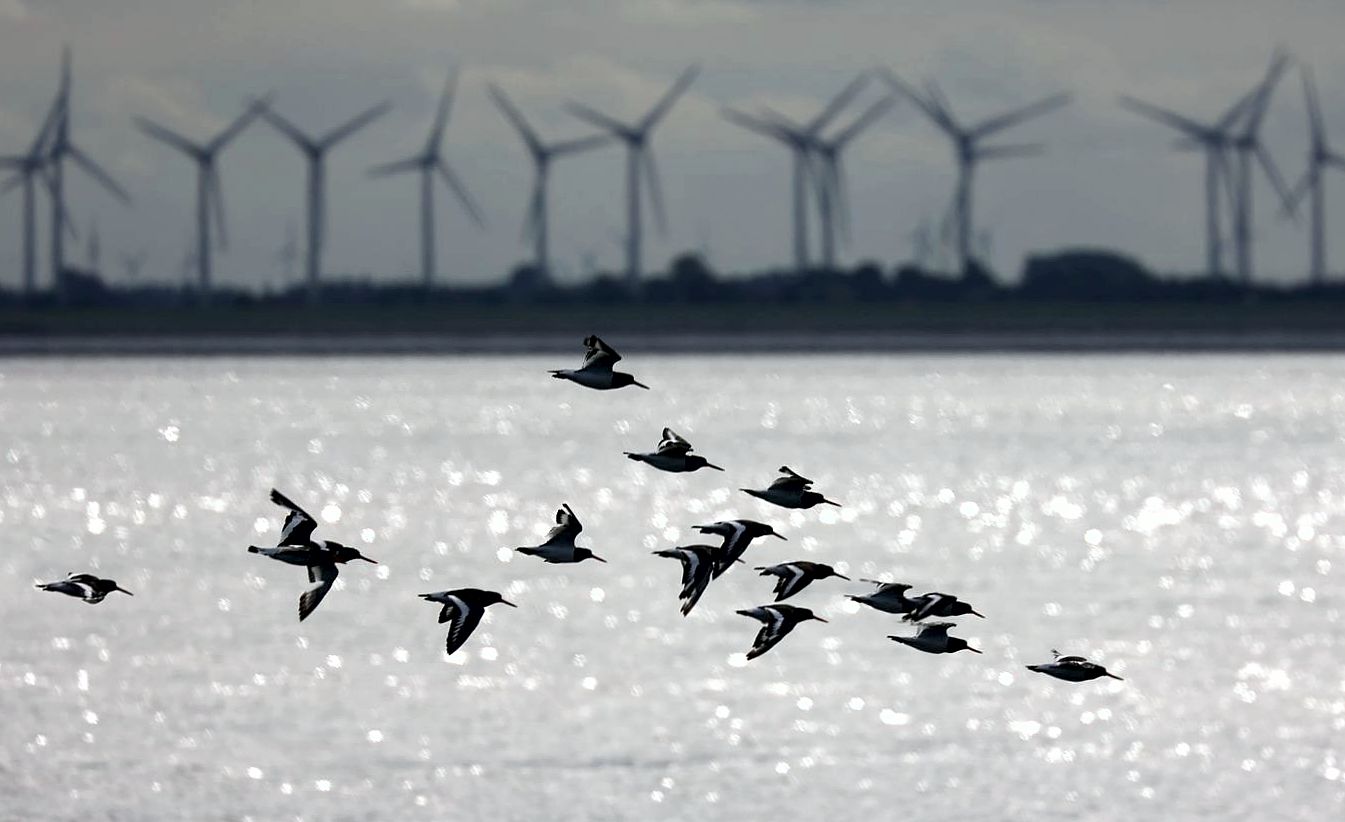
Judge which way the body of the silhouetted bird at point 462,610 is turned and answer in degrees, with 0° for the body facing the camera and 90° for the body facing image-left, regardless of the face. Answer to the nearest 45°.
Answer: approximately 270°

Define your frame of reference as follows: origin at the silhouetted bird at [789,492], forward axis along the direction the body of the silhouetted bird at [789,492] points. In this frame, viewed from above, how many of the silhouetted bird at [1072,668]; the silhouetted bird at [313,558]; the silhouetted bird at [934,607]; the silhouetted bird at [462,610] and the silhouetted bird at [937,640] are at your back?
2

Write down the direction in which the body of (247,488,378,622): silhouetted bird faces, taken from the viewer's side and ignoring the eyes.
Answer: to the viewer's right

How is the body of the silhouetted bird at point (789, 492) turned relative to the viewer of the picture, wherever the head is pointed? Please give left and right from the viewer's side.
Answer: facing to the right of the viewer

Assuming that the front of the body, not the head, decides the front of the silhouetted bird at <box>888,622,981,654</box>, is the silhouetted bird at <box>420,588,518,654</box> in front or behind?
behind

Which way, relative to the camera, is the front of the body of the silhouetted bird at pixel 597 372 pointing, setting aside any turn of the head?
to the viewer's right

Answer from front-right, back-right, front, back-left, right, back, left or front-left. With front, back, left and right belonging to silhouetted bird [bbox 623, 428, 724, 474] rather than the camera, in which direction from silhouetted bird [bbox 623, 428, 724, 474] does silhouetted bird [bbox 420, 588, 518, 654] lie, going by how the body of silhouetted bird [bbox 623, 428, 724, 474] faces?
back

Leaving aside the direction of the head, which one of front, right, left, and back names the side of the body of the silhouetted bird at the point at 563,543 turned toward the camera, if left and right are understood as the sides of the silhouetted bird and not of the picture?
right

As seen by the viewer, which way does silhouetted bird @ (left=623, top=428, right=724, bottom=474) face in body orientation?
to the viewer's right

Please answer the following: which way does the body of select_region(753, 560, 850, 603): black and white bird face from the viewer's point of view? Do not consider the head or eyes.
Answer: to the viewer's right

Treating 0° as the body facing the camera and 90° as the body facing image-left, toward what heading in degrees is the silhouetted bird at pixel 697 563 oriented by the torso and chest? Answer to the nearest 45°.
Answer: approximately 270°
